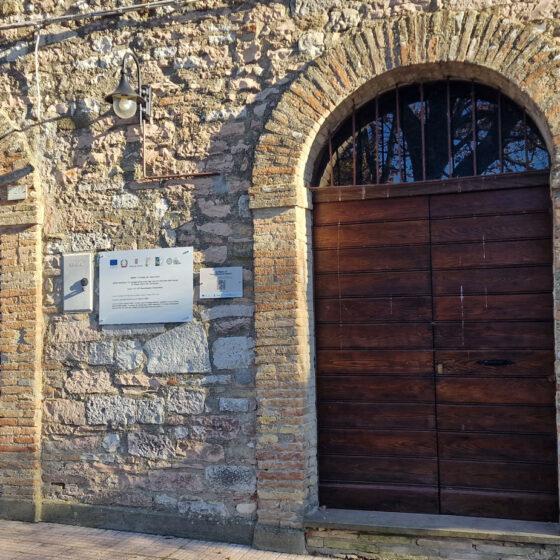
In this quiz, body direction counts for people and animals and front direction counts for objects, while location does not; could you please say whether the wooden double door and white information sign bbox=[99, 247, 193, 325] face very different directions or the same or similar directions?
same or similar directions

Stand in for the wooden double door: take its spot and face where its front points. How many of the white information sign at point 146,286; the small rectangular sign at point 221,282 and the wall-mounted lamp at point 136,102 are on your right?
3

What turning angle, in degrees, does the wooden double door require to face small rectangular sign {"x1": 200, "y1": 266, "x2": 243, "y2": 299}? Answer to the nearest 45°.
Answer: approximately 90° to its right

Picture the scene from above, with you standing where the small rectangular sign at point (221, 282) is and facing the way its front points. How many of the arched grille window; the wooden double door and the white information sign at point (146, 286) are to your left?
2

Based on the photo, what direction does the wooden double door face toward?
toward the camera

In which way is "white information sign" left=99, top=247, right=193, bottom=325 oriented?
toward the camera

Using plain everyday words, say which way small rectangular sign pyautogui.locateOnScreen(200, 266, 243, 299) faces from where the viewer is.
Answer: facing the viewer

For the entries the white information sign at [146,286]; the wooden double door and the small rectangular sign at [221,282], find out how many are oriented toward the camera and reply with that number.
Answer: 3

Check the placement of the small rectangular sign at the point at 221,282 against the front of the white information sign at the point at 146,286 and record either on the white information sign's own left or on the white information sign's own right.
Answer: on the white information sign's own left

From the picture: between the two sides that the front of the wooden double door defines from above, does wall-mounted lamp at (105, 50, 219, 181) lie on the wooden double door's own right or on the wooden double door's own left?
on the wooden double door's own right

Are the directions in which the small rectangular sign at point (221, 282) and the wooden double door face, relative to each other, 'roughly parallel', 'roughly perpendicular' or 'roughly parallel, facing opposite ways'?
roughly parallel
